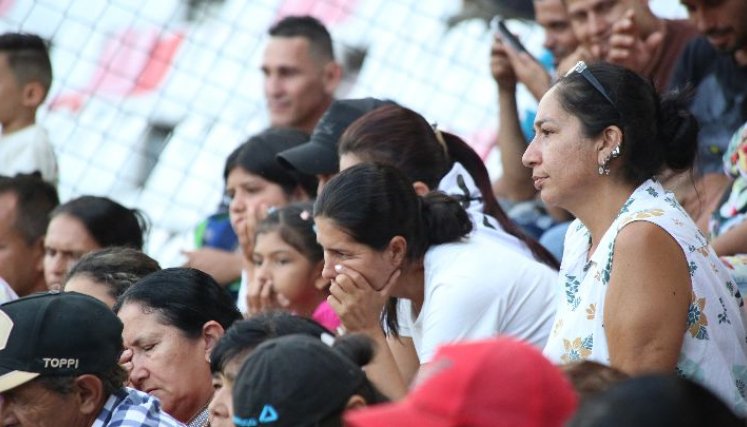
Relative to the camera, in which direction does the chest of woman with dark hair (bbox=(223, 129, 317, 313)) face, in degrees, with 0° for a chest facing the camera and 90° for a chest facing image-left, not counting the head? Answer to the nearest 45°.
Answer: approximately 45°

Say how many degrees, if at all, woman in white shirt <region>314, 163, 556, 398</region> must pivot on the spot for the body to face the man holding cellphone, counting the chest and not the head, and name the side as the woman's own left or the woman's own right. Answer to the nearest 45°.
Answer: approximately 90° to the woman's own right

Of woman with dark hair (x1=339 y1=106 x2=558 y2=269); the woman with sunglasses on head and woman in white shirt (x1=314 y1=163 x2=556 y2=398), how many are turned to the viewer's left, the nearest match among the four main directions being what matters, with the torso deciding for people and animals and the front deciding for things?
3

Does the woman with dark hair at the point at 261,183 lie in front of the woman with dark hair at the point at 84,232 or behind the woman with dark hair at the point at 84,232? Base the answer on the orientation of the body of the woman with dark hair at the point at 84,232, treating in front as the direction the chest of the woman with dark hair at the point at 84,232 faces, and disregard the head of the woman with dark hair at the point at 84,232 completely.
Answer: behind

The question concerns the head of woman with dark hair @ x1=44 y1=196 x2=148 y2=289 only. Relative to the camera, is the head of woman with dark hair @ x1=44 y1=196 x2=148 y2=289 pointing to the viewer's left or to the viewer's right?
to the viewer's left

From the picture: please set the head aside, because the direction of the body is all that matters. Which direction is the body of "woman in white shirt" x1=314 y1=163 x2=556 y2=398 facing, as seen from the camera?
to the viewer's left

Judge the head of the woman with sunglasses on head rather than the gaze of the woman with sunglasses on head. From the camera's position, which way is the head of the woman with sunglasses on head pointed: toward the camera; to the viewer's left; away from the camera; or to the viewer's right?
to the viewer's left

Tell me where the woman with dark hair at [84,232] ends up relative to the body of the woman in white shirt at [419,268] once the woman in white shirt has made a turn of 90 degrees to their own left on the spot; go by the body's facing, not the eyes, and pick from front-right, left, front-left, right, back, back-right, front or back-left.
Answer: back-right

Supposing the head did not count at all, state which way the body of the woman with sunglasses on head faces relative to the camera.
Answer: to the viewer's left

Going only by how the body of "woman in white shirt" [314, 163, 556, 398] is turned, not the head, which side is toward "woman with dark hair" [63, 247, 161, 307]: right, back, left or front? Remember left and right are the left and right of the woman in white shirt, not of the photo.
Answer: front

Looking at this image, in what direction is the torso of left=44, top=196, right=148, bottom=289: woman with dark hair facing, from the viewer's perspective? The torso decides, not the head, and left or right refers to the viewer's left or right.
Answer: facing the viewer and to the left of the viewer

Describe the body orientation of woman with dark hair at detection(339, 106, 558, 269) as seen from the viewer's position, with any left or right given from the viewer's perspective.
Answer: facing to the left of the viewer

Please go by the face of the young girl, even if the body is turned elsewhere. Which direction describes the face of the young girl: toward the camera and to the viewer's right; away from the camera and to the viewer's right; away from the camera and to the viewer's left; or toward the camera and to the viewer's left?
toward the camera and to the viewer's left

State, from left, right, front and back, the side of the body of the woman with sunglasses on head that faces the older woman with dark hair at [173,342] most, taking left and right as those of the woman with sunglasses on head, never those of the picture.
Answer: front
